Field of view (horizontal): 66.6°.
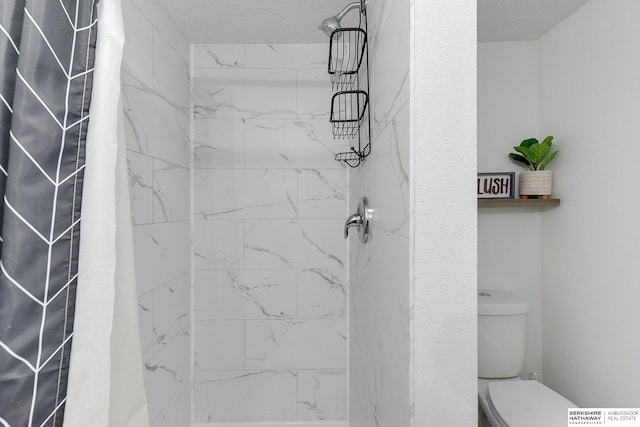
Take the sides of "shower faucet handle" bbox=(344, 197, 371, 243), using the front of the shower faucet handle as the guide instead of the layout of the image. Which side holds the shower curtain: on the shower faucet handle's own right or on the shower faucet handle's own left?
on the shower faucet handle's own left

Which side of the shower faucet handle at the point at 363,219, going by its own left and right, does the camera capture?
left

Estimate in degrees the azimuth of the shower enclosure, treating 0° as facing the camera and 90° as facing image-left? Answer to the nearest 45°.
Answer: approximately 0°

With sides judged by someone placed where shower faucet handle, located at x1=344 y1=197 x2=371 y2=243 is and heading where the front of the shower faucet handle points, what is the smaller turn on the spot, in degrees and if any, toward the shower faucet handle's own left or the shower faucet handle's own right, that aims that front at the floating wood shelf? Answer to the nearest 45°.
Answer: approximately 135° to the shower faucet handle's own right

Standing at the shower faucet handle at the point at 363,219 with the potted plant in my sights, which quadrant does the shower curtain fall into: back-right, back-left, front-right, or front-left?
back-right

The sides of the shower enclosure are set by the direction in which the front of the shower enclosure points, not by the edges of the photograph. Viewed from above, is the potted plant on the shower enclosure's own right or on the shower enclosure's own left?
on the shower enclosure's own left

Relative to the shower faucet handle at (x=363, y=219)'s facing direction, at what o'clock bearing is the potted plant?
The potted plant is roughly at 5 o'clock from the shower faucet handle.

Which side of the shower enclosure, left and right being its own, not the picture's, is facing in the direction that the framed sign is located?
left

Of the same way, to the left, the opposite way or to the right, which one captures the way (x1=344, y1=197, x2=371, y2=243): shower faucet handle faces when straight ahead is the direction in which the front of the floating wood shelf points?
to the right
